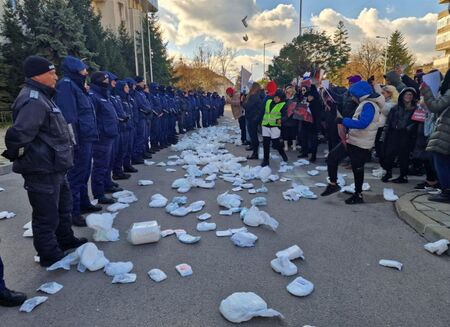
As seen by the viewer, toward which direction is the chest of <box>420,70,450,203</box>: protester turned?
to the viewer's left

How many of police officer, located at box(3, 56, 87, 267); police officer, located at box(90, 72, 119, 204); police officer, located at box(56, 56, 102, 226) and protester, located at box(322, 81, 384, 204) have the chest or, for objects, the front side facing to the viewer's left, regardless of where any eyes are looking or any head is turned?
1

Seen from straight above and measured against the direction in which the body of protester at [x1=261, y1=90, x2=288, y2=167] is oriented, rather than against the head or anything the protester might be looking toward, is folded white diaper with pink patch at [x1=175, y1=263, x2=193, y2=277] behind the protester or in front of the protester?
in front

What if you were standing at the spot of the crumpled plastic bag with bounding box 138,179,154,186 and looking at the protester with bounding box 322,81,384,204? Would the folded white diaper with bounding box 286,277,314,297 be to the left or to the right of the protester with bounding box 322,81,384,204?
right

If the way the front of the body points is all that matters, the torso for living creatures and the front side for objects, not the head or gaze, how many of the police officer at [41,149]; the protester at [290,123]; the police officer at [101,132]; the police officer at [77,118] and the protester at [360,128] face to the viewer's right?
3

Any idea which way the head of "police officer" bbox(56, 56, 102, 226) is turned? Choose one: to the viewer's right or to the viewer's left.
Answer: to the viewer's right

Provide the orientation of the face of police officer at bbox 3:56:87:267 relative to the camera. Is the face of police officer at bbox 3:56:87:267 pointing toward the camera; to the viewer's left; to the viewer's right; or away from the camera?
to the viewer's right

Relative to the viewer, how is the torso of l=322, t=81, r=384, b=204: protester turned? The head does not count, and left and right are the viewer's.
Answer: facing to the left of the viewer

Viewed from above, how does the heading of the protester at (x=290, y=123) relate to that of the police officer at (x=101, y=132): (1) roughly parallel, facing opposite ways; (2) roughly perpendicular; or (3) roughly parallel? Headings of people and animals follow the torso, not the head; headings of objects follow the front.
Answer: roughly parallel, facing opposite ways

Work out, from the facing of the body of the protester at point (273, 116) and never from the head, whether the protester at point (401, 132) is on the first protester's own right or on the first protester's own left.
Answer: on the first protester's own left

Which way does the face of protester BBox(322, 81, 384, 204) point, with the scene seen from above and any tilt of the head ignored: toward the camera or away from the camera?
away from the camera

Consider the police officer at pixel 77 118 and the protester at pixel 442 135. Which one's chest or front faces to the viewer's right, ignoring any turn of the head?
the police officer

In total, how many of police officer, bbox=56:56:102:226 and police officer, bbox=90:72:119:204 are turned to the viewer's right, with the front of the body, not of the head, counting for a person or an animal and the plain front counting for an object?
2

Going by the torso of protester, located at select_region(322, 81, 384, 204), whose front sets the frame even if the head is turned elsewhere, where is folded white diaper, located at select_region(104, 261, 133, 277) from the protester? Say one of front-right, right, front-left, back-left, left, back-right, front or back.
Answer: front-left

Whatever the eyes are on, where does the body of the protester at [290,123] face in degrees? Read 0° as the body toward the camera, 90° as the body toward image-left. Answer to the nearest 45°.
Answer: approximately 45°

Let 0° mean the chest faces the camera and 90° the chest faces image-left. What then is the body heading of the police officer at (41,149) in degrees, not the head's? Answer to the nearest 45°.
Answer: approximately 270°

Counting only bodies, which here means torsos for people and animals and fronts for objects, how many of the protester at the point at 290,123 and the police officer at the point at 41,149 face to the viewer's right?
1

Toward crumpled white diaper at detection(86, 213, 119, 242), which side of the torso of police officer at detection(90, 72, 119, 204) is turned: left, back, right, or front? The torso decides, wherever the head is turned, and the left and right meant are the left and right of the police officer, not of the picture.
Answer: right

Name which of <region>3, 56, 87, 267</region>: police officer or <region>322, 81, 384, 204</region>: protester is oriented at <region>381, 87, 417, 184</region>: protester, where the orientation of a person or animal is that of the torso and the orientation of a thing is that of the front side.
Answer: the police officer
